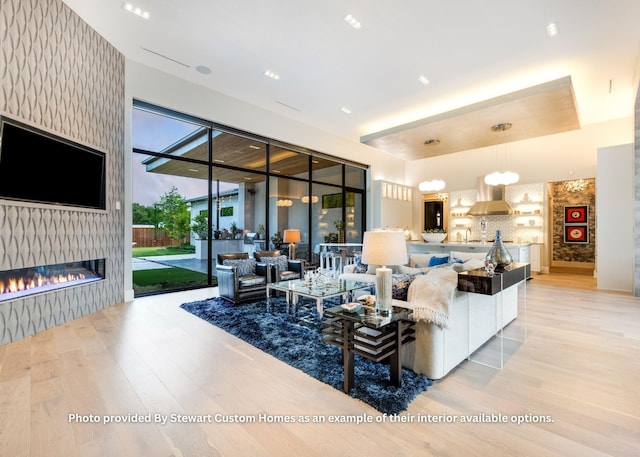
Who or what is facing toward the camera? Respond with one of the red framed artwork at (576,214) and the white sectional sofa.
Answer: the red framed artwork

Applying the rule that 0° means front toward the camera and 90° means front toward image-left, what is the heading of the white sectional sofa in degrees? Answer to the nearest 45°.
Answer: approximately 135°

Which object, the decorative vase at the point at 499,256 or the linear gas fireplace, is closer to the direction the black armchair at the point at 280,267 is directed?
the decorative vase

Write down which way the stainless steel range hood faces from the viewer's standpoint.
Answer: facing the viewer

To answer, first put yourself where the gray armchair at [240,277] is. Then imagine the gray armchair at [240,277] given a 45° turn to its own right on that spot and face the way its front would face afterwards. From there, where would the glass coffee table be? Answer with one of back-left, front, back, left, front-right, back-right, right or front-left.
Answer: front-left

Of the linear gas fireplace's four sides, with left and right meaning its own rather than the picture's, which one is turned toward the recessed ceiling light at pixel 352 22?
front

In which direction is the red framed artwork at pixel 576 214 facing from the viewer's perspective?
toward the camera

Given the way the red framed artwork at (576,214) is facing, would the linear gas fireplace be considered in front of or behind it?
in front

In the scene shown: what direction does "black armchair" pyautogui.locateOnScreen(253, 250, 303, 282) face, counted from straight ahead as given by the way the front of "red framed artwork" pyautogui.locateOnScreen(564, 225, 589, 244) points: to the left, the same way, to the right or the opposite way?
to the left

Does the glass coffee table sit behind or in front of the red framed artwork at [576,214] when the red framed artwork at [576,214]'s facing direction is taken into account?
in front

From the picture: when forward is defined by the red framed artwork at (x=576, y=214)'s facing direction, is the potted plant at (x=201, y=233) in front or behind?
in front

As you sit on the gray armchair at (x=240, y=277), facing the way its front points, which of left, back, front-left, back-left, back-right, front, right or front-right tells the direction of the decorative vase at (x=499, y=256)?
front

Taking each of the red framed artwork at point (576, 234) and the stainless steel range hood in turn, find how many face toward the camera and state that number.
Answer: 2

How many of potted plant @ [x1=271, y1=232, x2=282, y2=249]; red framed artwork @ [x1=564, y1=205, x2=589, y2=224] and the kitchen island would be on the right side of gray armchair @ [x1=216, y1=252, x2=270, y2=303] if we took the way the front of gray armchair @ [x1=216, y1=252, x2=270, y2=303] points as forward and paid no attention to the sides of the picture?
0

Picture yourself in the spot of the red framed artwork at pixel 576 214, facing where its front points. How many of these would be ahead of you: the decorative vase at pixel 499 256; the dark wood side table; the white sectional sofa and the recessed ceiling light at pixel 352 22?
4

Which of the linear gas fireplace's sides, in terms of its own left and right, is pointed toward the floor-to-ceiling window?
left

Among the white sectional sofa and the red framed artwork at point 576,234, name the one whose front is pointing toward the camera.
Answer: the red framed artwork

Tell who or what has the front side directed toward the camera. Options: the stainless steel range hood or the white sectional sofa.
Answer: the stainless steel range hood

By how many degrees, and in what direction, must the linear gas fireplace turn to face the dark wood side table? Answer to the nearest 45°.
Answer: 0° — it already faces it

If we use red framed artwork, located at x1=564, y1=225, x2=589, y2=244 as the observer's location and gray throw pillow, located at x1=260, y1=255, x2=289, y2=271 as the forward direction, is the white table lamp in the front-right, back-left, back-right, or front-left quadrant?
front-left
